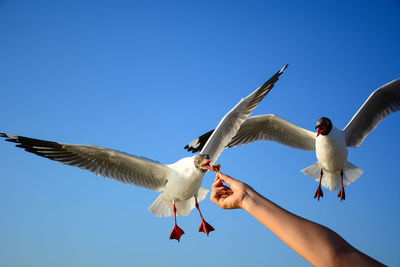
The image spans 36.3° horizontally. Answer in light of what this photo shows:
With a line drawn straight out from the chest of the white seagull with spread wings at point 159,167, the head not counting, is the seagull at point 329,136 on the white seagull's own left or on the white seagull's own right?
on the white seagull's own left

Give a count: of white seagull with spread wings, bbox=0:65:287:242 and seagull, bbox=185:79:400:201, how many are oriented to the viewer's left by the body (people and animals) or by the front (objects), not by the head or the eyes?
0

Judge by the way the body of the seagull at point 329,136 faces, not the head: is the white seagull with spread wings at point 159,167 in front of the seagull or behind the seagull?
in front

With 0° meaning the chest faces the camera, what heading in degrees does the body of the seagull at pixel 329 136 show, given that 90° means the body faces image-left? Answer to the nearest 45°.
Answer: approximately 0°

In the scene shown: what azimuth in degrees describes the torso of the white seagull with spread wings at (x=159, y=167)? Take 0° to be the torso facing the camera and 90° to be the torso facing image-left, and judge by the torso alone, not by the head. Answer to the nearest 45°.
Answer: approximately 315°
